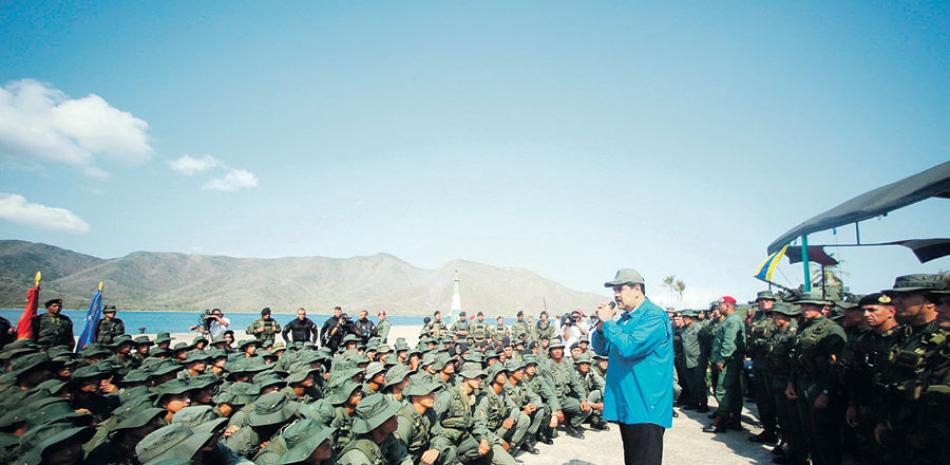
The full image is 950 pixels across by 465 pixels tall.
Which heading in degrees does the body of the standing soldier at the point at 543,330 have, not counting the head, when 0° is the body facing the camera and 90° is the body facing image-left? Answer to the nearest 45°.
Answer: approximately 0°

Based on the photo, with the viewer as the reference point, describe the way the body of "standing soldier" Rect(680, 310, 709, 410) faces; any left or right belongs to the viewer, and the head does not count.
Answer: facing to the left of the viewer

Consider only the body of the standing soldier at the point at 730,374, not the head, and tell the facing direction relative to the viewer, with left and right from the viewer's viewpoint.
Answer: facing to the left of the viewer

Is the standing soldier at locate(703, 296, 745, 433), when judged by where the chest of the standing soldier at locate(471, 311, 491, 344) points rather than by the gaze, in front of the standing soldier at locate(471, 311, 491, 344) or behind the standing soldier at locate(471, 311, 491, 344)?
in front

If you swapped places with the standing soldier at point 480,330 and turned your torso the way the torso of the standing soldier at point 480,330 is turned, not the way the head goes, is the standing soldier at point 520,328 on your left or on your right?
on your left

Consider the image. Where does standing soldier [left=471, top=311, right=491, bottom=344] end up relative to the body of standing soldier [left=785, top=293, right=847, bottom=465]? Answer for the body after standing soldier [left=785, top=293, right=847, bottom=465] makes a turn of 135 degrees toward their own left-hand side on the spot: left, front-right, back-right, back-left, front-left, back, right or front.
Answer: back-left

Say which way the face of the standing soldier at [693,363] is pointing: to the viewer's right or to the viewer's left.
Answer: to the viewer's left

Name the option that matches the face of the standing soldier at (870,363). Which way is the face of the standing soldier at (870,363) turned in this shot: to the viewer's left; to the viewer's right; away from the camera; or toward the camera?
to the viewer's left

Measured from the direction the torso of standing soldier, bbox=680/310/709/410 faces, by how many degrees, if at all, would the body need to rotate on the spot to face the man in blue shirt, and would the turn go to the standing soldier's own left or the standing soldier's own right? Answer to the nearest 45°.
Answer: approximately 90° to the standing soldier's own left

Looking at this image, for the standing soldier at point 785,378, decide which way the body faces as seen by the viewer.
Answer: to the viewer's left

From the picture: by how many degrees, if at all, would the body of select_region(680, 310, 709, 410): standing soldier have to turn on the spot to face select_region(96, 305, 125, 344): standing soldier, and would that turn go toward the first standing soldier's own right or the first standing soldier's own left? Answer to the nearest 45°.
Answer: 0° — they already face them

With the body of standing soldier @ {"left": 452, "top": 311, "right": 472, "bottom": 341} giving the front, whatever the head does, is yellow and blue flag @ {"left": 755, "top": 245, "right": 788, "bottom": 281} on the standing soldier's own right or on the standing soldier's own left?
on the standing soldier's own left

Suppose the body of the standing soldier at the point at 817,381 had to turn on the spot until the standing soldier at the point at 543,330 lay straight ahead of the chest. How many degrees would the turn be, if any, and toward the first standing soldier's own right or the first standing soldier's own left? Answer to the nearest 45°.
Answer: approximately 90° to the first standing soldier's own right

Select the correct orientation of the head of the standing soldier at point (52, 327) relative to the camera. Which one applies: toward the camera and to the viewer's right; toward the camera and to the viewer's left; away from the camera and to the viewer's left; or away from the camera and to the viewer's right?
toward the camera and to the viewer's right

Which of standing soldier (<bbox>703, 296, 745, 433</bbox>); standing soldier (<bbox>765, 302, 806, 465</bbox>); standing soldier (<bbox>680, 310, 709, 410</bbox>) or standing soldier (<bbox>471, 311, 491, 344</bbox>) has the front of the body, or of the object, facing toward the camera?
standing soldier (<bbox>471, 311, 491, 344</bbox>)
